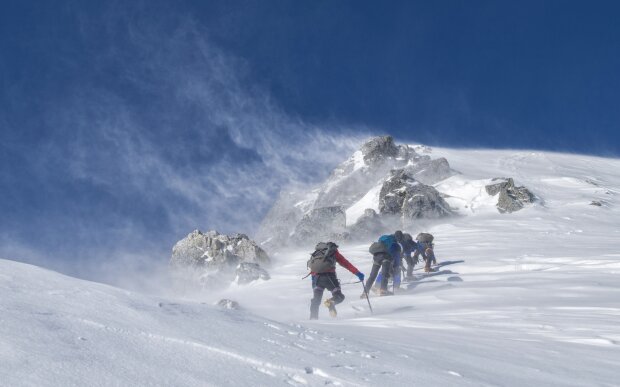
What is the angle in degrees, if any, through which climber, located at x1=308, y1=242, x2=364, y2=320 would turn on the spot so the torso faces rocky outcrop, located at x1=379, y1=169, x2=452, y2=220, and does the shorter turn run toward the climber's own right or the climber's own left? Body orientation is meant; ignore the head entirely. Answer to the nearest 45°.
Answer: approximately 45° to the climber's own left

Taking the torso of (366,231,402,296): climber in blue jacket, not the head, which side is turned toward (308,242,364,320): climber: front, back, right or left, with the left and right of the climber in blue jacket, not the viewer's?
back

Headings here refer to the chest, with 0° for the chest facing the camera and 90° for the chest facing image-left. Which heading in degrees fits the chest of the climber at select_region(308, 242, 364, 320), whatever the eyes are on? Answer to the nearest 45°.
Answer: approximately 225°

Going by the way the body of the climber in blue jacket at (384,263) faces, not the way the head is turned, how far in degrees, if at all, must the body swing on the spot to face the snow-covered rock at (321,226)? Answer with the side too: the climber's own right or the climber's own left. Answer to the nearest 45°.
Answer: approximately 45° to the climber's own left

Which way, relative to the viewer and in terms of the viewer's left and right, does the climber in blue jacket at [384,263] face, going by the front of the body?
facing away from the viewer and to the right of the viewer
